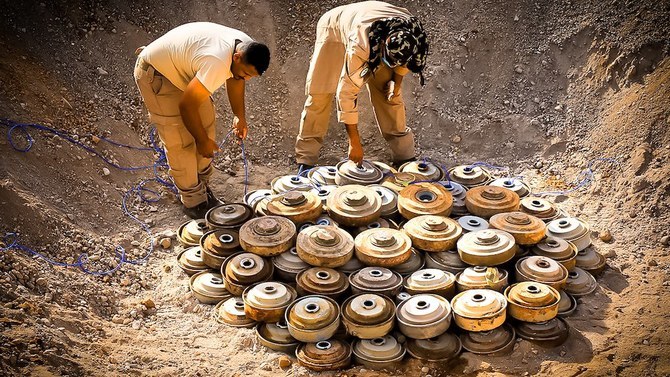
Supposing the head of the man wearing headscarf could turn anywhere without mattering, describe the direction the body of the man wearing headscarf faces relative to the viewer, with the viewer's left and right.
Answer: facing the viewer and to the right of the viewer

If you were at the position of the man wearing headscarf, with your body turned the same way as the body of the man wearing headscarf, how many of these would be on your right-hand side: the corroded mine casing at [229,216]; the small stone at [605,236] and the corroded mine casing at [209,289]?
2

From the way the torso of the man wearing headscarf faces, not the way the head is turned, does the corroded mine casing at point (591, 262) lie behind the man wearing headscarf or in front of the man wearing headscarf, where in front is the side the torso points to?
in front

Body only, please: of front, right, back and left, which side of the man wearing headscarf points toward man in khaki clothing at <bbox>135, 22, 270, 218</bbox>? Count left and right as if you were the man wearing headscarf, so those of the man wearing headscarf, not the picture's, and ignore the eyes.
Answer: right

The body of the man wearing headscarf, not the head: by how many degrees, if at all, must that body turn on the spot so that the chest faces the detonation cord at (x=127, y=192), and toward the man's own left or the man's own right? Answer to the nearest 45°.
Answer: approximately 135° to the man's own right

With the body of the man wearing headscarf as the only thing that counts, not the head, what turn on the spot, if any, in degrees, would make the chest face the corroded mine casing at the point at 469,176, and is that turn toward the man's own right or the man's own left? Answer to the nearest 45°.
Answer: approximately 45° to the man's own left

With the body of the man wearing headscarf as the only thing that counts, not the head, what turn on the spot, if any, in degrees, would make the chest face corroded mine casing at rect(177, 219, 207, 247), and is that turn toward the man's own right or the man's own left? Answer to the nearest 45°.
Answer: approximately 90° to the man's own right

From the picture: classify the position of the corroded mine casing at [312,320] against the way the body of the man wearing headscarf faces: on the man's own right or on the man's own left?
on the man's own right

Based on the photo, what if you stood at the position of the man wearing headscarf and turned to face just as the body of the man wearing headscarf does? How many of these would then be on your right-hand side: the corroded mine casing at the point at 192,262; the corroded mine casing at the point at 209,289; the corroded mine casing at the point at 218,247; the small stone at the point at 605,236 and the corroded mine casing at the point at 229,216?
4

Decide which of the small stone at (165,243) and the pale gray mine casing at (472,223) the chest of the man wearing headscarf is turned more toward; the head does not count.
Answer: the pale gray mine casing

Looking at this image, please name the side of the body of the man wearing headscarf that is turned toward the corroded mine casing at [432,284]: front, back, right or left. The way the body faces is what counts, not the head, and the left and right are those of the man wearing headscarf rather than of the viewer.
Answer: front

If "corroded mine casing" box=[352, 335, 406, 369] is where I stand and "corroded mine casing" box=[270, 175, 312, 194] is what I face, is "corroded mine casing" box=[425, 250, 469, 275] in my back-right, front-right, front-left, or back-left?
front-right

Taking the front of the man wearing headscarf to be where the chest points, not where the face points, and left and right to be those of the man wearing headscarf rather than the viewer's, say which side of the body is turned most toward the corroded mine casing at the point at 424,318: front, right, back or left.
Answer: front

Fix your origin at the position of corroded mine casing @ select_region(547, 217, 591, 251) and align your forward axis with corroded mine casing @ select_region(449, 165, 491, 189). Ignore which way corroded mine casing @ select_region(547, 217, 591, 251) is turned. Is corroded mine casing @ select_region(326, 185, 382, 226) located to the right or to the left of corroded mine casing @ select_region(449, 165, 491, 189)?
left

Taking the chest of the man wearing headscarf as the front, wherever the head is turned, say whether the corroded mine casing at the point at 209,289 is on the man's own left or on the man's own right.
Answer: on the man's own right
